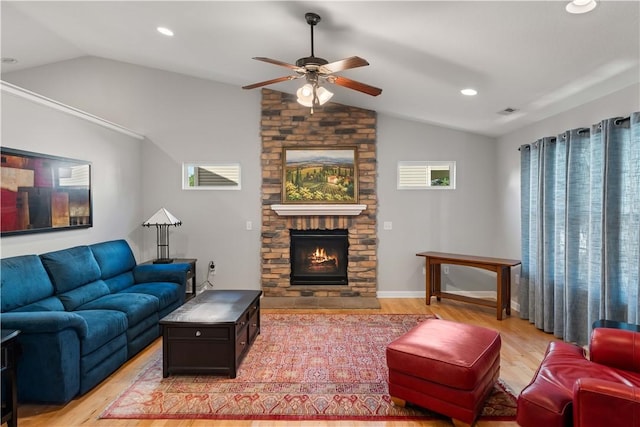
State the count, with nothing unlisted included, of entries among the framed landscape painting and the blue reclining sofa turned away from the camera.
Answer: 0

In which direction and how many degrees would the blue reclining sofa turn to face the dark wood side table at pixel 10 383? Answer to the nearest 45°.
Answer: approximately 45° to its right

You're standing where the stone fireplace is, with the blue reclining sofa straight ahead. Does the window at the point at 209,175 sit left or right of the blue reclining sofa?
right

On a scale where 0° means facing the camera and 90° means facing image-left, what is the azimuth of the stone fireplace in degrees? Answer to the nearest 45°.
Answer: approximately 0°

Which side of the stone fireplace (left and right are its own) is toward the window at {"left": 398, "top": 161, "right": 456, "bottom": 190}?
left

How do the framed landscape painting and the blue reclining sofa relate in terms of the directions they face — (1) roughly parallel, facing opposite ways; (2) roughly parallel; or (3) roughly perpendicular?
roughly perpendicular

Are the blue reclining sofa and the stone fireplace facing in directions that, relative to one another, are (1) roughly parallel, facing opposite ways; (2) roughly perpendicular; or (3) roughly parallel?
roughly perpendicular

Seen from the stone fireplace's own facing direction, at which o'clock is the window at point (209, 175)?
The window is roughly at 3 o'clock from the stone fireplace.

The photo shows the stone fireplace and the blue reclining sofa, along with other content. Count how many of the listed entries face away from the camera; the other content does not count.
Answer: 0

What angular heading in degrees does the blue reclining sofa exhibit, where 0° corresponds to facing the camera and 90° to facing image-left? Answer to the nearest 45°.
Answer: approximately 315°

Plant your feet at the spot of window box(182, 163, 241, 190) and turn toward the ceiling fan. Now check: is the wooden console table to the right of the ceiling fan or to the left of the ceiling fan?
left

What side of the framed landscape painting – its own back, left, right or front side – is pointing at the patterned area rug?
front

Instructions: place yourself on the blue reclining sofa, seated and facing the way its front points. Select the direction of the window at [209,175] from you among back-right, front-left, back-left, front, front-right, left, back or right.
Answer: left
